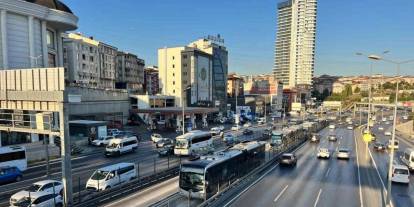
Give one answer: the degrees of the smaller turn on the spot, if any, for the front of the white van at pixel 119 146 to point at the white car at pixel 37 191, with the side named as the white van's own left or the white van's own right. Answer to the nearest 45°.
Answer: approximately 45° to the white van's own left

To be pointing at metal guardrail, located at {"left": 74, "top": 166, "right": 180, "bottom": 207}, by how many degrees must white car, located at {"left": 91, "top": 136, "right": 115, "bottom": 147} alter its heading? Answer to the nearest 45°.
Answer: approximately 45° to its left

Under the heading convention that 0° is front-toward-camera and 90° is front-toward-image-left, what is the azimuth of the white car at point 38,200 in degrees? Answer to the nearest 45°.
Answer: approximately 45°

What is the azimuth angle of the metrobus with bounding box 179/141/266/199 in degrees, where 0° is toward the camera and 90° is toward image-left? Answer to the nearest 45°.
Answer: approximately 45°

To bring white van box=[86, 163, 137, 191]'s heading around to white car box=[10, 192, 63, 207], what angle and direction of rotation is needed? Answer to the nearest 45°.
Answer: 0° — it already faces it

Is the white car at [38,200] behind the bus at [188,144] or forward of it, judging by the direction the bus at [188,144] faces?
forward

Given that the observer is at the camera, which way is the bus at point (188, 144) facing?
facing the viewer and to the left of the viewer

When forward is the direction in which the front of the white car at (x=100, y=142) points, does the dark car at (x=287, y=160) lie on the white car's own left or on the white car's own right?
on the white car's own left
